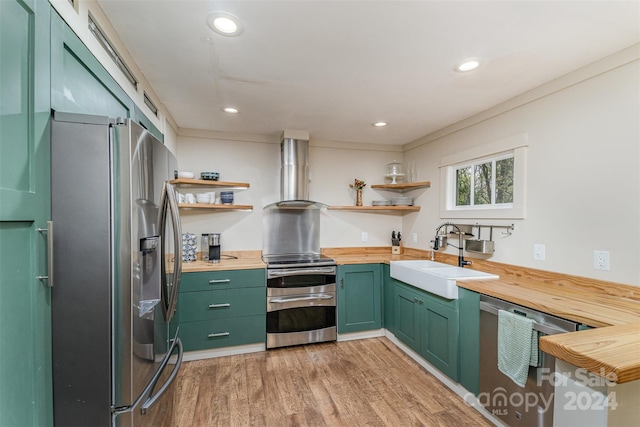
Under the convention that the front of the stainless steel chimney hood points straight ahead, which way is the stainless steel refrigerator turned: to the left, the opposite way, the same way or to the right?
to the left

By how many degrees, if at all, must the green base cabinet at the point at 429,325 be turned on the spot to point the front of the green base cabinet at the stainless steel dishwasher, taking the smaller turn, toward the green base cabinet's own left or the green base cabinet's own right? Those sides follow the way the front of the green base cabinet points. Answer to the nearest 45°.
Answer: approximately 90° to the green base cabinet's own left

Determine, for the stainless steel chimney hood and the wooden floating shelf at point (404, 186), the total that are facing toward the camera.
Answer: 2

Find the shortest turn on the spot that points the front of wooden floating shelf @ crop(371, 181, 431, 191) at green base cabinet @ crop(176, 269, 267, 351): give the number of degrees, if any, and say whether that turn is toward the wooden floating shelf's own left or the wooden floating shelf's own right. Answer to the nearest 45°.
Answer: approximately 45° to the wooden floating shelf's own right

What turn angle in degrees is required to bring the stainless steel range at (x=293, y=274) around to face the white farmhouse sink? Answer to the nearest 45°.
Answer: approximately 45° to its left

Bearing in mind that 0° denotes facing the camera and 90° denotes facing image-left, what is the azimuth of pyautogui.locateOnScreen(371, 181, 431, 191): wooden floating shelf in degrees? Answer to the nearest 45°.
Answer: approximately 0°

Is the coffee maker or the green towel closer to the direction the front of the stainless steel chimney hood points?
the green towel

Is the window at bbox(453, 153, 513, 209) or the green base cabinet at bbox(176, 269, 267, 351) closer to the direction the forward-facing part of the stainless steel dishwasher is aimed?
the green base cabinet
